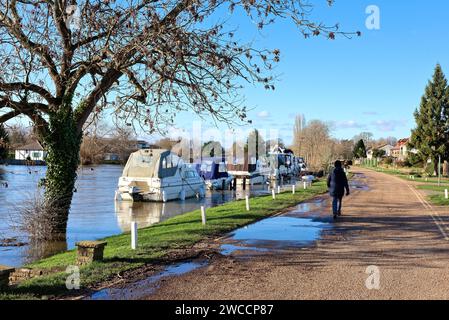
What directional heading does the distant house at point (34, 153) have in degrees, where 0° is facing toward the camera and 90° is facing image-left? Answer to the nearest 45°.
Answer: approximately 0°

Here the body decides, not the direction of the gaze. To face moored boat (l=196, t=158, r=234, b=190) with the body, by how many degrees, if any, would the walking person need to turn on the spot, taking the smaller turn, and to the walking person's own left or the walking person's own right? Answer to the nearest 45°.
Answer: approximately 45° to the walking person's own left

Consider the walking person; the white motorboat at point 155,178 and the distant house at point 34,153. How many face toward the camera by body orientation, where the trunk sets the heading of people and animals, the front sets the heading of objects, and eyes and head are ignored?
1

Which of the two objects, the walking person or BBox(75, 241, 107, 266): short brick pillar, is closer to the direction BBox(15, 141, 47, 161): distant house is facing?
the short brick pillar

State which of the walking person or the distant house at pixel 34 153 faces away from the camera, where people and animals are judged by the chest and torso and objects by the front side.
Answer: the walking person

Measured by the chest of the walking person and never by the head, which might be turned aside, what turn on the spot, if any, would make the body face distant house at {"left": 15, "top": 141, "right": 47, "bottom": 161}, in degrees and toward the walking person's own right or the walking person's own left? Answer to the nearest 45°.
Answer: approximately 90° to the walking person's own left

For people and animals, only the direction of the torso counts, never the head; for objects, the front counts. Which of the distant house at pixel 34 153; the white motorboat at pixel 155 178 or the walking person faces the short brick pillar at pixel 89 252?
the distant house

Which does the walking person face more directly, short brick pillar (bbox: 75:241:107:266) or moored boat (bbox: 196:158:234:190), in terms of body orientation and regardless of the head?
the moored boat

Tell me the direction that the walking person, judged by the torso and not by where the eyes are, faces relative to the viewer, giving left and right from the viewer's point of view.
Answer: facing away from the viewer

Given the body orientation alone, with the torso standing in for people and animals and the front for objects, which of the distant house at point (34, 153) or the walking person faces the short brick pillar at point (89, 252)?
the distant house

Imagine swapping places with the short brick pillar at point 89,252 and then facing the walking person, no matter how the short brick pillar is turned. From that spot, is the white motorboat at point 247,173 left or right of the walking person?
left
